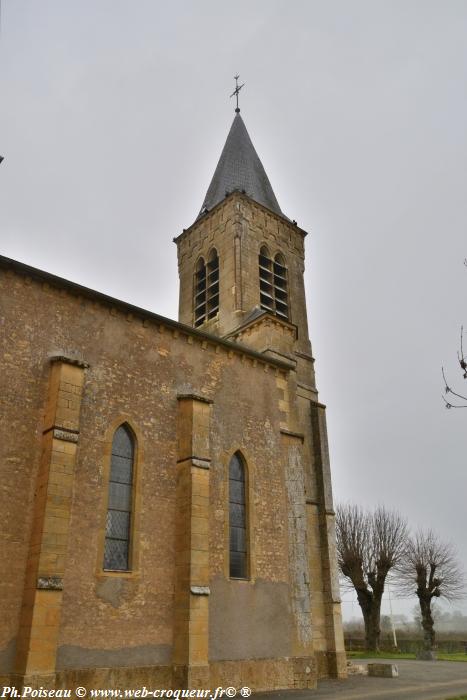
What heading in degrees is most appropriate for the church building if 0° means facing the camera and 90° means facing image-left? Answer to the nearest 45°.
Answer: approximately 225°

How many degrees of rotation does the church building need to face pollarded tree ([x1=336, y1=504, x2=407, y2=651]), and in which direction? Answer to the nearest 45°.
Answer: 0° — it already faces it
